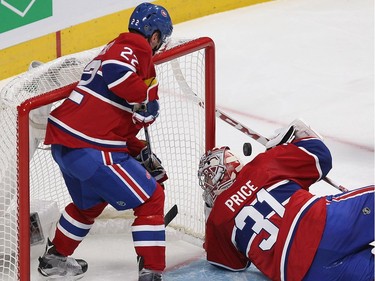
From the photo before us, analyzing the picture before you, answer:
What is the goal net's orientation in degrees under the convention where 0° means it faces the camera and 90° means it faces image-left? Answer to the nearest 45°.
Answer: approximately 315°

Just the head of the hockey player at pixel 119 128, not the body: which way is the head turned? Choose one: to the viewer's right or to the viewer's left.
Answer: to the viewer's right
